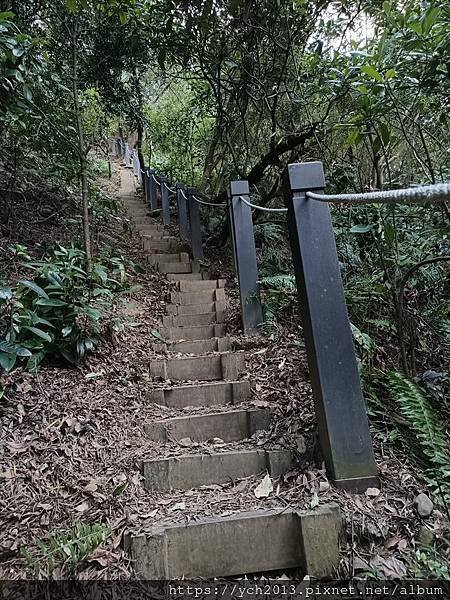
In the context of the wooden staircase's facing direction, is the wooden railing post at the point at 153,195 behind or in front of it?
behind

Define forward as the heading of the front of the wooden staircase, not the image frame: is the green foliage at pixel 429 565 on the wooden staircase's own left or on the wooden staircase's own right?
on the wooden staircase's own left

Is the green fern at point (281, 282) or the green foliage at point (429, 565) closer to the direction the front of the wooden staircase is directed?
the green foliage

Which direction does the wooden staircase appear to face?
toward the camera

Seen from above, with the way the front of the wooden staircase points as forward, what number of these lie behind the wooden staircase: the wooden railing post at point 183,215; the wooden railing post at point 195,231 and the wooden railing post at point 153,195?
3

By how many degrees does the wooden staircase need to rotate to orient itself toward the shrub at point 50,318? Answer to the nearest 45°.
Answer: approximately 135° to its right

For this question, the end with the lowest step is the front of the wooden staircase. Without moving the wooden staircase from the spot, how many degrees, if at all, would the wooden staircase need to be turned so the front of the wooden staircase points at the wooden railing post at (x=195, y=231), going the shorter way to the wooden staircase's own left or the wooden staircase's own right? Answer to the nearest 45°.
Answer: approximately 180°

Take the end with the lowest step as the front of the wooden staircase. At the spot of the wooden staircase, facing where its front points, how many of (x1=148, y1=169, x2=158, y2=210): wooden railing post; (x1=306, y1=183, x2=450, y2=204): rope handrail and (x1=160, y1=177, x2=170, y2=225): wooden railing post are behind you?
2

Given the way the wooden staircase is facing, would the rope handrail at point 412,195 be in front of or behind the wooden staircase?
in front

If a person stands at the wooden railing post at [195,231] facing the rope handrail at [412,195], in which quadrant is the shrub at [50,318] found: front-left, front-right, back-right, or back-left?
front-right

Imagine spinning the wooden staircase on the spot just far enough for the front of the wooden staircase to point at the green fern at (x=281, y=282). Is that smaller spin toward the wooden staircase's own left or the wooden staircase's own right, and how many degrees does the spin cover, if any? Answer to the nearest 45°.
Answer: approximately 135° to the wooden staircase's own left

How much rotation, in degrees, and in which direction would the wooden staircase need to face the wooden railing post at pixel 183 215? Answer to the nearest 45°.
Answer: approximately 180°

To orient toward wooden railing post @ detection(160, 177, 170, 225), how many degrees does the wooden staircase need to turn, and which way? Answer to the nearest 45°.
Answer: approximately 180°

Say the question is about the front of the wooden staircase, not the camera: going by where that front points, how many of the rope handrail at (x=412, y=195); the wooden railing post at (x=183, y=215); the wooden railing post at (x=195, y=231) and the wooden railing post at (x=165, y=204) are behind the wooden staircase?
3

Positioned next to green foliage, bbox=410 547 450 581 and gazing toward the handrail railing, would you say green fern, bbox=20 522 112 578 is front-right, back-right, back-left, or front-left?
front-left
